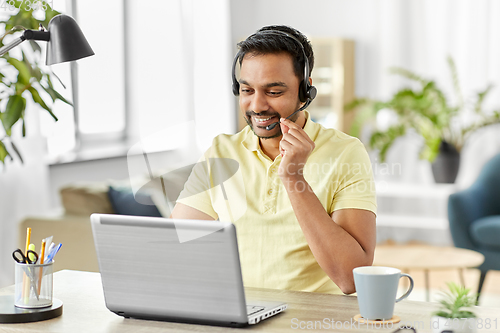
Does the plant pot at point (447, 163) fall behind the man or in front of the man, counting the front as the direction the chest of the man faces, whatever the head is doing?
behind

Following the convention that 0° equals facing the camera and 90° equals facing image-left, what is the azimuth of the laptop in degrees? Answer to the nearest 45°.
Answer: approximately 225°

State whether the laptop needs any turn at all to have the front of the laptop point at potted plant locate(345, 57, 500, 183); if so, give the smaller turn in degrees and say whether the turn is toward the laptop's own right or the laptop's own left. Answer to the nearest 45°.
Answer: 0° — it already faces it

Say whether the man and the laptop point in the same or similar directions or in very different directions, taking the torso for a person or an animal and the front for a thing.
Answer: very different directions

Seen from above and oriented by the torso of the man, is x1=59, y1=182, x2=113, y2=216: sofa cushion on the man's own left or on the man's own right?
on the man's own right
